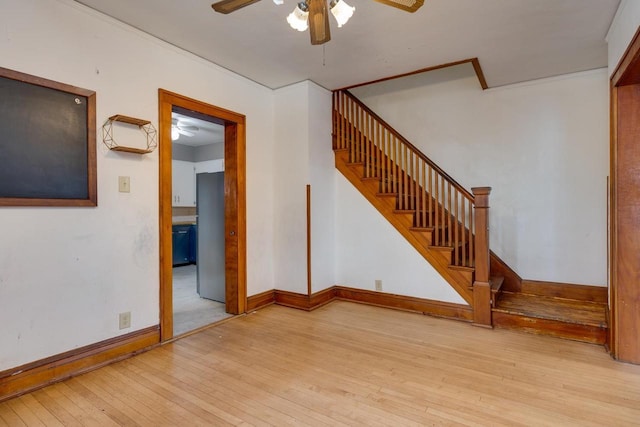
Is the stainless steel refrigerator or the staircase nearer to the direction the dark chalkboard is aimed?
the staircase

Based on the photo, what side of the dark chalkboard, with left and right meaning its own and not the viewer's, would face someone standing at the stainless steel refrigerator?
left

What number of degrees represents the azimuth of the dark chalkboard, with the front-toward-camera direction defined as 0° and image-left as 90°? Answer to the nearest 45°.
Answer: approximately 315°

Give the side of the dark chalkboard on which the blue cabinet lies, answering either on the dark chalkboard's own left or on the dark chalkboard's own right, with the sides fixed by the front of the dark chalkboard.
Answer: on the dark chalkboard's own left

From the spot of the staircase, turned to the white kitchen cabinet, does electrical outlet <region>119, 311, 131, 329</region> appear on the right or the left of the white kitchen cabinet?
left

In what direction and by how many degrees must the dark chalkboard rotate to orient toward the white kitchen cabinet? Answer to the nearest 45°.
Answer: approximately 90° to its left

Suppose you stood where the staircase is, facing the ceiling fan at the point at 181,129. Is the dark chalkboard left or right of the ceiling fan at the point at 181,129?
left

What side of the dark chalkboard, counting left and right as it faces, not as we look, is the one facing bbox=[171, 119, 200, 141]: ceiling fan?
left

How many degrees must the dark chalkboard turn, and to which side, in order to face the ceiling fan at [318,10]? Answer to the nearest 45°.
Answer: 0° — it already faces it
